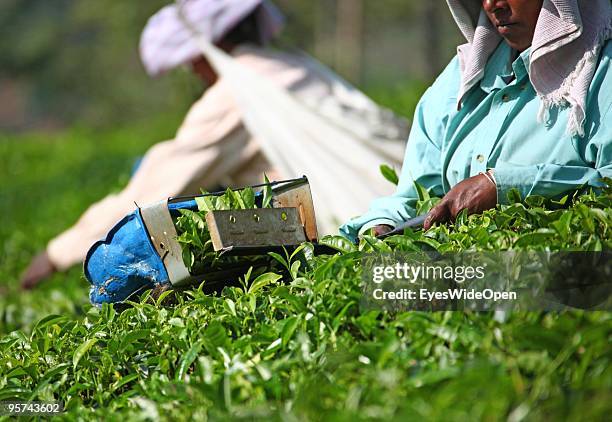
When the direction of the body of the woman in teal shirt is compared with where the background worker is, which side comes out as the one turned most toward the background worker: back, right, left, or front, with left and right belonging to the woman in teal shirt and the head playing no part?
right

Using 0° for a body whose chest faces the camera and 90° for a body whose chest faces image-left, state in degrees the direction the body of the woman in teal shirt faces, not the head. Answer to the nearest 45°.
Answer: approximately 45°
